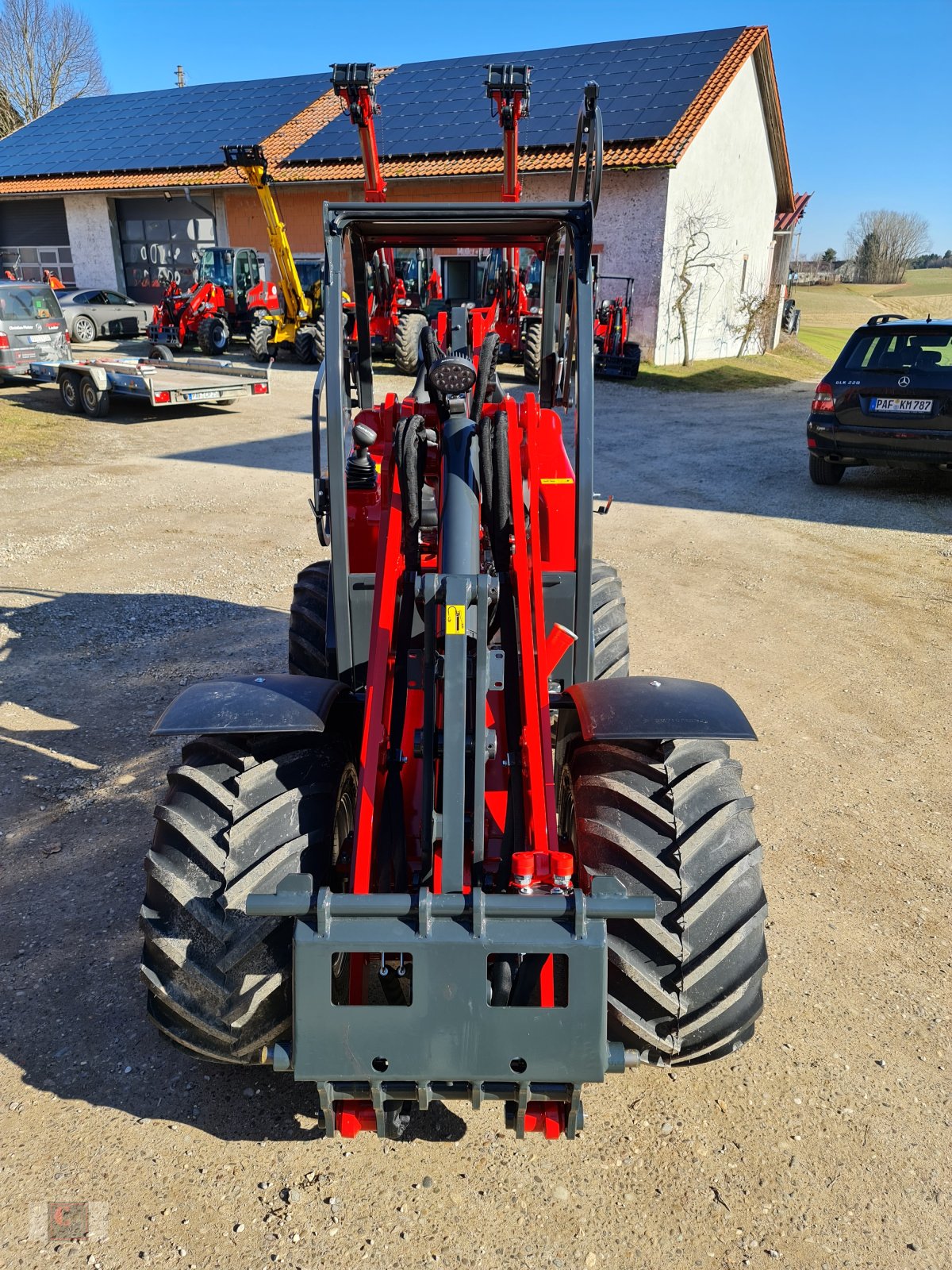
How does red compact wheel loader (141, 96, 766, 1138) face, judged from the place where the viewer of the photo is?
facing the viewer

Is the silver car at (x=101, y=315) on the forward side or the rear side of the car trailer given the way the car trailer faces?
on the forward side

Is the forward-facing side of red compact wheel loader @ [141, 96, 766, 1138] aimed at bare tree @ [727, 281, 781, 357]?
no

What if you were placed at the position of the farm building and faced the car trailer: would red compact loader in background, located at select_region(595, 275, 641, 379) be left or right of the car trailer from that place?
left

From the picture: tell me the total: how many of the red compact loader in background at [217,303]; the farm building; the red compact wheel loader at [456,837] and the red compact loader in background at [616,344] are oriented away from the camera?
0

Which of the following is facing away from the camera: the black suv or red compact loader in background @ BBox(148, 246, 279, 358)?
the black suv

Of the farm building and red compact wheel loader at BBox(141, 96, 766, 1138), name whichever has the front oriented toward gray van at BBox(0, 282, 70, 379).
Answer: the farm building

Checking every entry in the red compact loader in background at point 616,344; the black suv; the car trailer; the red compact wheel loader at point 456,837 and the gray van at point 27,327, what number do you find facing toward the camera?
2

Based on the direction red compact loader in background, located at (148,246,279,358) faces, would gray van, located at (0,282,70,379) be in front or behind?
in front

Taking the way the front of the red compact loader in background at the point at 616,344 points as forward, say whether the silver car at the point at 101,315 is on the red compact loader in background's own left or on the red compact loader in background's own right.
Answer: on the red compact loader in background's own right

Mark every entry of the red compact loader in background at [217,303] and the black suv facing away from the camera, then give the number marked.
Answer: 1

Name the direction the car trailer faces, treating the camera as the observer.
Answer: facing away from the viewer and to the left of the viewer

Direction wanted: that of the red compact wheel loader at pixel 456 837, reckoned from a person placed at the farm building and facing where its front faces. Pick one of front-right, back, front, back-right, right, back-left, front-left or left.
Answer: front-left

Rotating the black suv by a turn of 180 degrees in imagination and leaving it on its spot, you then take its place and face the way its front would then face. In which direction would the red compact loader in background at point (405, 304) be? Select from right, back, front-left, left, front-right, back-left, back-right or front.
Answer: back-right

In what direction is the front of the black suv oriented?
away from the camera

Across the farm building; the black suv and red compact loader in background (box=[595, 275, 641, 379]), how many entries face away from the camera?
1

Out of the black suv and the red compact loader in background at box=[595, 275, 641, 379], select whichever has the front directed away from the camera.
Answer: the black suv
